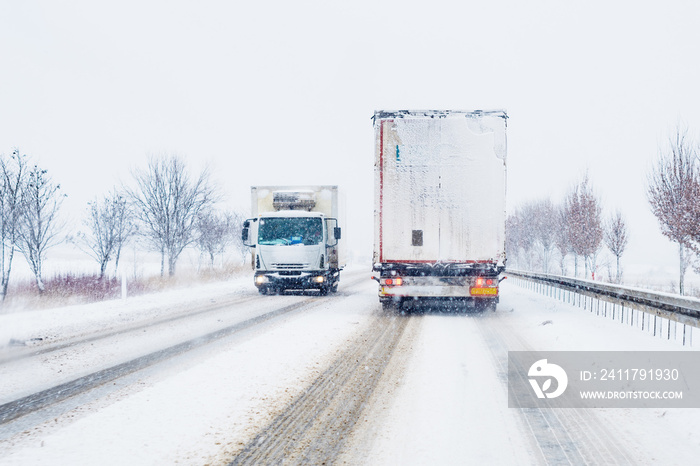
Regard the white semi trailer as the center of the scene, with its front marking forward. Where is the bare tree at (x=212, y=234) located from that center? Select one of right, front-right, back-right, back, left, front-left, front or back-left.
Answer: front-left

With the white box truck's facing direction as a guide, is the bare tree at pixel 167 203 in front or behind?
behind

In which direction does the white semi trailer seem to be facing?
away from the camera

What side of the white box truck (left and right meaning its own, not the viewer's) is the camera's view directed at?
front

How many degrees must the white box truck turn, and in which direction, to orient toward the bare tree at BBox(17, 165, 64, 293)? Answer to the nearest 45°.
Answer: approximately 90° to its right

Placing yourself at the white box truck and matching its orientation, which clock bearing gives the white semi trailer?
The white semi trailer is roughly at 11 o'clock from the white box truck.

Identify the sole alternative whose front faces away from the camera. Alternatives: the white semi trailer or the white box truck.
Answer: the white semi trailer

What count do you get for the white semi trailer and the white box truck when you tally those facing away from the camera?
1

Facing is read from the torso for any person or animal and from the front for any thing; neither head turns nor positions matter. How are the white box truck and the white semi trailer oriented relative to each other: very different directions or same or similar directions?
very different directions

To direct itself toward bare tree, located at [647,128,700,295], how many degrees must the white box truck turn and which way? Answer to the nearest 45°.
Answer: approximately 90° to its left
